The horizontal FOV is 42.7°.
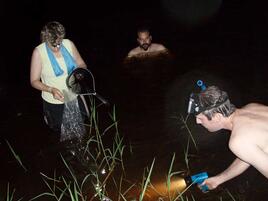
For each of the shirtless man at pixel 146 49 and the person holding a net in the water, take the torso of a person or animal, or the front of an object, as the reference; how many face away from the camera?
0

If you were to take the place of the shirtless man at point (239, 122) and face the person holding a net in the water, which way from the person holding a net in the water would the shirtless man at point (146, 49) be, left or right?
right

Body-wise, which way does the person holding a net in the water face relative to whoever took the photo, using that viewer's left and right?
facing the viewer and to the right of the viewer

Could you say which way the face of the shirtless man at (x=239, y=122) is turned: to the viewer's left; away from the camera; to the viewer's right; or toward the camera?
to the viewer's left

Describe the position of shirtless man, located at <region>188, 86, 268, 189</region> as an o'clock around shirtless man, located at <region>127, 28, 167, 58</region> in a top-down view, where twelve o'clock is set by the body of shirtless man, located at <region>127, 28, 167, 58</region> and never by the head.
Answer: shirtless man, located at <region>188, 86, 268, 189</region> is roughly at 12 o'clock from shirtless man, located at <region>127, 28, 167, 58</region>.

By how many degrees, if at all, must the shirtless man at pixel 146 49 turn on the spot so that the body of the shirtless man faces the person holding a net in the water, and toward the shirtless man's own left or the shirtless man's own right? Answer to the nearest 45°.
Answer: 0° — they already face them

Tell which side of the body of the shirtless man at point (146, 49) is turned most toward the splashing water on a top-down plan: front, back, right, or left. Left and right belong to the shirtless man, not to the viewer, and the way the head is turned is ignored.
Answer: front

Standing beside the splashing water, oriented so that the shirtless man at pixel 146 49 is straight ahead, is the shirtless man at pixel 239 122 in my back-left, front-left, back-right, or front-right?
back-right
